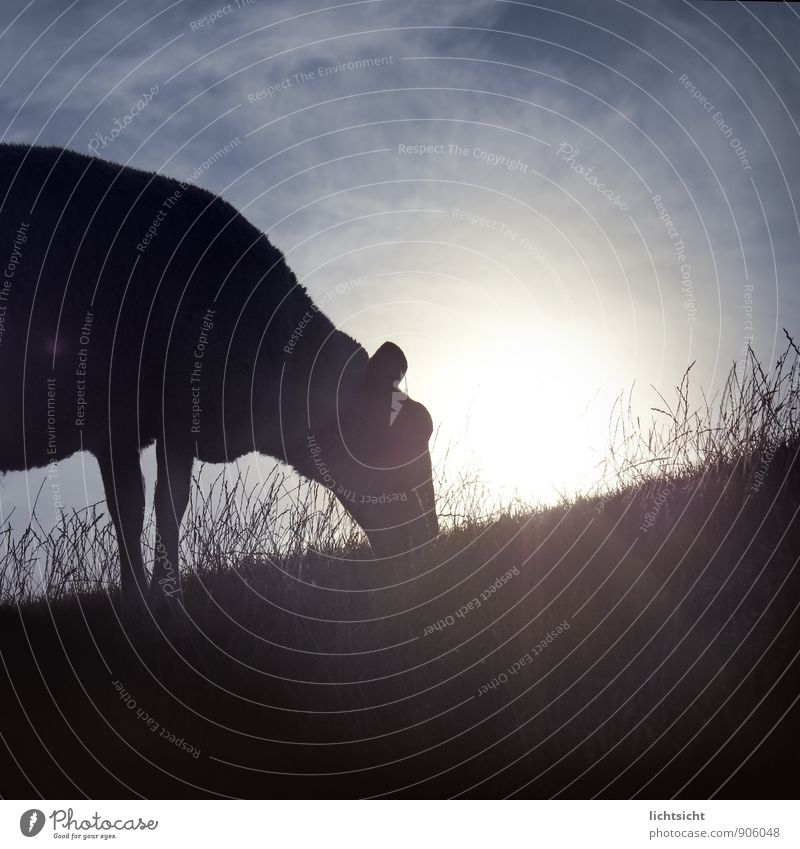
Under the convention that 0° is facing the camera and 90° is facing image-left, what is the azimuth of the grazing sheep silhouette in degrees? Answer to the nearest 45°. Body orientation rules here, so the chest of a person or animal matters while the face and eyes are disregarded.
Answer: approximately 270°
